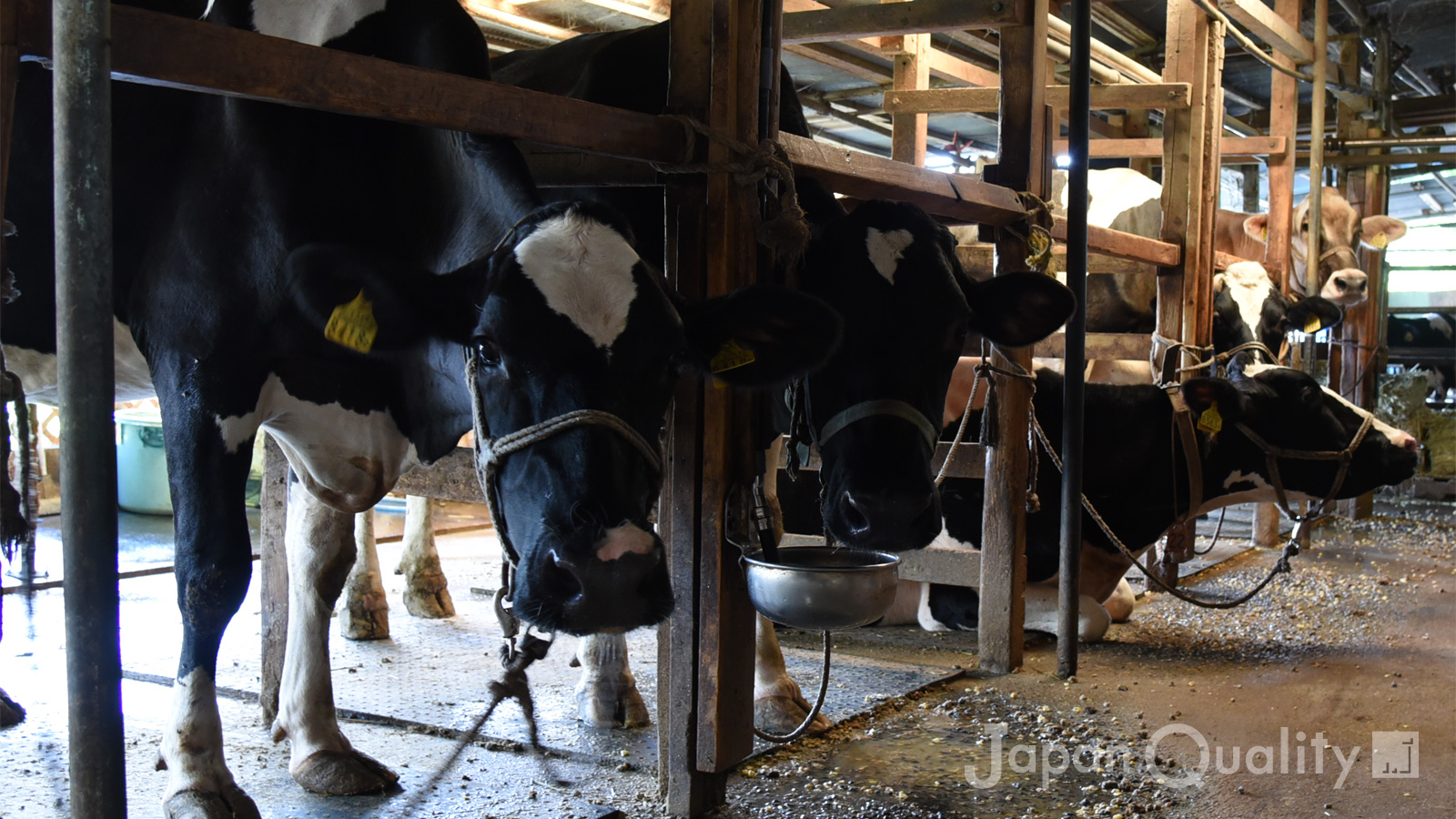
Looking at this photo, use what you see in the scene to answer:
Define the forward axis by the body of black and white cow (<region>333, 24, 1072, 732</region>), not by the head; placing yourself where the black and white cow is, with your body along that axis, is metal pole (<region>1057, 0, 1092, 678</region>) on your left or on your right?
on your left

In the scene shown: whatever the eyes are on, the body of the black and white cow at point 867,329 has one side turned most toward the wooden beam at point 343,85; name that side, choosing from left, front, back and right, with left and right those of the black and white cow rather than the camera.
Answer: right

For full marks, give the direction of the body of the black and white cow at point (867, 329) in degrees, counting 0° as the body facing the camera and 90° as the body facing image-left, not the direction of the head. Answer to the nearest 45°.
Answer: approximately 315°

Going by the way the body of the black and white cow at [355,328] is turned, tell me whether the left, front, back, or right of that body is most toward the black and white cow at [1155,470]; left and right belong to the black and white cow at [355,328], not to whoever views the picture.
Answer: left

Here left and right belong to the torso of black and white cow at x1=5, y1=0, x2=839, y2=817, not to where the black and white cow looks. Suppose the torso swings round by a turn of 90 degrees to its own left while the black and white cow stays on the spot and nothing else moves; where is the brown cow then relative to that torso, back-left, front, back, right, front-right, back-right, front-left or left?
front

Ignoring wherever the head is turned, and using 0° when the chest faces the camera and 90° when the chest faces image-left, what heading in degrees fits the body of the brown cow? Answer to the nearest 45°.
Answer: approximately 315°

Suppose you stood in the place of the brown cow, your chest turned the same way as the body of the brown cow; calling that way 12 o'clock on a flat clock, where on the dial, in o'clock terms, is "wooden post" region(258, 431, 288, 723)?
The wooden post is roughly at 2 o'clock from the brown cow.

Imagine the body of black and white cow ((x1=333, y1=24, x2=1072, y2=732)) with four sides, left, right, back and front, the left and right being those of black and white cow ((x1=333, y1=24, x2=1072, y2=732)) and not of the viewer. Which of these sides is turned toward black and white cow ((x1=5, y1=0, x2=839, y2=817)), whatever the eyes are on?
right

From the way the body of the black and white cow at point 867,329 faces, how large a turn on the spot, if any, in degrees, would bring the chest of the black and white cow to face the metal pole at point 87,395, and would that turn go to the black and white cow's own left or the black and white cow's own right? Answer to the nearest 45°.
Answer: approximately 90° to the black and white cow's own right
